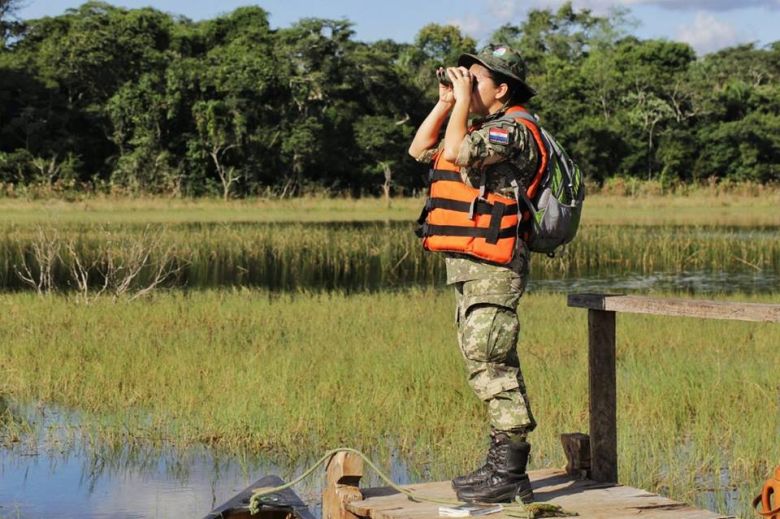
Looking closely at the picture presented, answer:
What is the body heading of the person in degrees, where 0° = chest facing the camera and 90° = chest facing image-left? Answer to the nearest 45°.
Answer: approximately 90°

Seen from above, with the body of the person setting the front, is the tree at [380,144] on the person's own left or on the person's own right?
on the person's own right

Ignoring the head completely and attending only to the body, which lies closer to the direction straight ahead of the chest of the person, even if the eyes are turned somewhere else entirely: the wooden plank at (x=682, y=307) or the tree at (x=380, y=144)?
the tree

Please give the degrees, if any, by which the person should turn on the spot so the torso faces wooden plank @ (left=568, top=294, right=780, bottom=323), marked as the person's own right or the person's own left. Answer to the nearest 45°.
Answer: approximately 180°

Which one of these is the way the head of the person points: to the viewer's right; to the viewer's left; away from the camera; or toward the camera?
to the viewer's left
